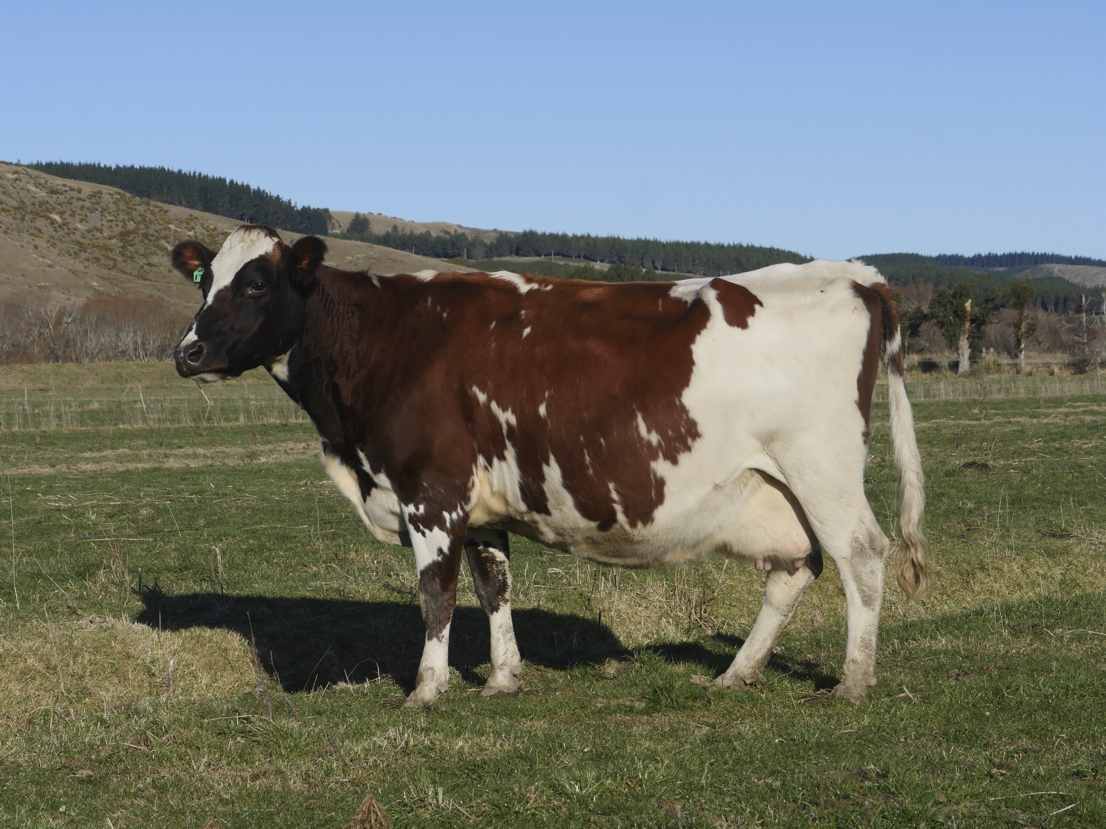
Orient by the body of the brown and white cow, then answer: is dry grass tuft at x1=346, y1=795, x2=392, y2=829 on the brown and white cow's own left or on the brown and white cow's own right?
on the brown and white cow's own left

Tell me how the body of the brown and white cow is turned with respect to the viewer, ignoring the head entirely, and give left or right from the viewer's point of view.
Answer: facing to the left of the viewer
